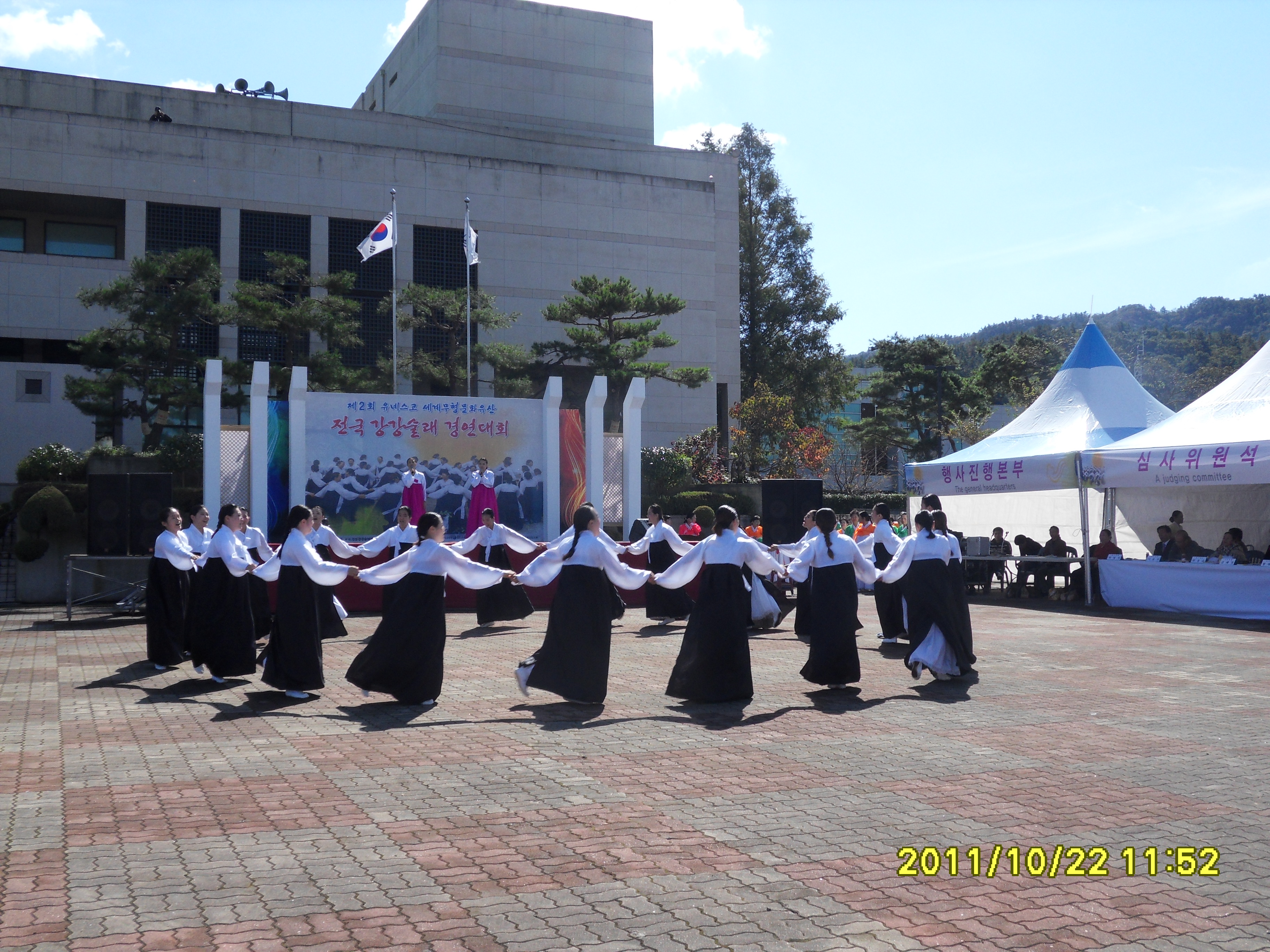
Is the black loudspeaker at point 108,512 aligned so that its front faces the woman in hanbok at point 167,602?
yes

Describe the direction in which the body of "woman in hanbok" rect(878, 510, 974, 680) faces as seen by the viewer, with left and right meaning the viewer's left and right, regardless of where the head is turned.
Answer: facing away from the viewer and to the left of the viewer

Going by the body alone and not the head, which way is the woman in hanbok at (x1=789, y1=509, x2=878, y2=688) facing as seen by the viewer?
away from the camera

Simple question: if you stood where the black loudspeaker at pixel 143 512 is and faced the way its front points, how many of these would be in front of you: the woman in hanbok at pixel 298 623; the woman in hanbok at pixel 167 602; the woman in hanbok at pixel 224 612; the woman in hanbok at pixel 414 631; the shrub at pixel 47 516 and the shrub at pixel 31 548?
4

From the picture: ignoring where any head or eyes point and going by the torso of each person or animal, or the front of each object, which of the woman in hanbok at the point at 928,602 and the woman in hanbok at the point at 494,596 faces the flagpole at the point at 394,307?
the woman in hanbok at the point at 928,602
